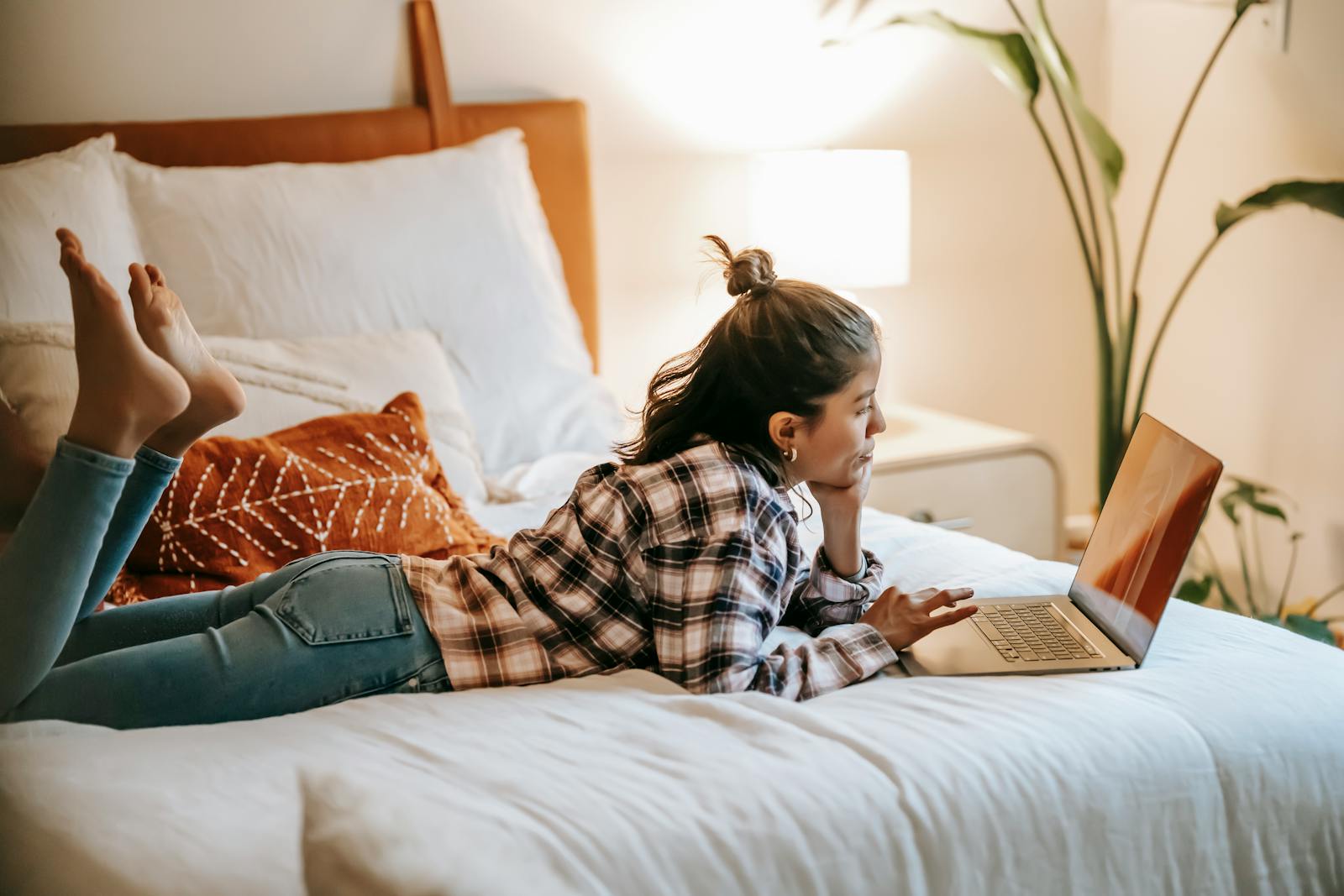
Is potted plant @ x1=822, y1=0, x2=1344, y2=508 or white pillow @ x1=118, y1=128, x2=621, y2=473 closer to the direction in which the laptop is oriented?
the white pillow

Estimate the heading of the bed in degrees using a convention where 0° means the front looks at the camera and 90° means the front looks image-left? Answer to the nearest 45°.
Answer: approximately 0°

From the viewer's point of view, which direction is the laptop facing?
to the viewer's left

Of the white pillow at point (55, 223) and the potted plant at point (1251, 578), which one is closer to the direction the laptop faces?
the white pillow

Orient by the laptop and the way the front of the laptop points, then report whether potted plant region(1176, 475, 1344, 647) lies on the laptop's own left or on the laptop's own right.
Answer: on the laptop's own right

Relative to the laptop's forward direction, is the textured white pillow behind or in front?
in front

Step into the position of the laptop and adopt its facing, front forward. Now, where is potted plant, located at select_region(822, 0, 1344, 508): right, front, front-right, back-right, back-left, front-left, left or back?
right
